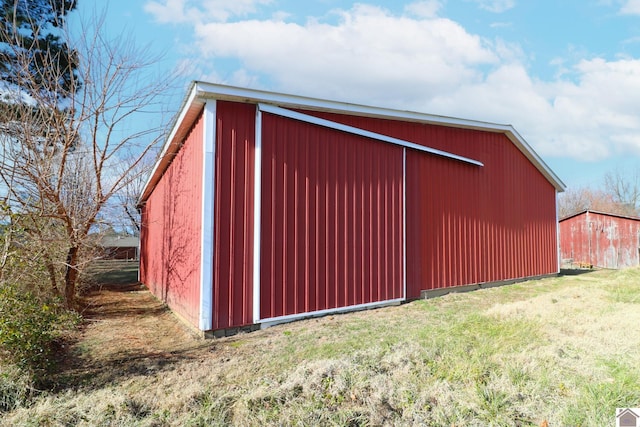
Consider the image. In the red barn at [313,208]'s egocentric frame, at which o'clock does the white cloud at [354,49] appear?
The white cloud is roughly at 8 o'clock from the red barn.

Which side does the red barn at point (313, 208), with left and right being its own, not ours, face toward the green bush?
right

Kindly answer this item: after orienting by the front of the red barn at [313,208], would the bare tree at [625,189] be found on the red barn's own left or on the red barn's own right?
on the red barn's own left
